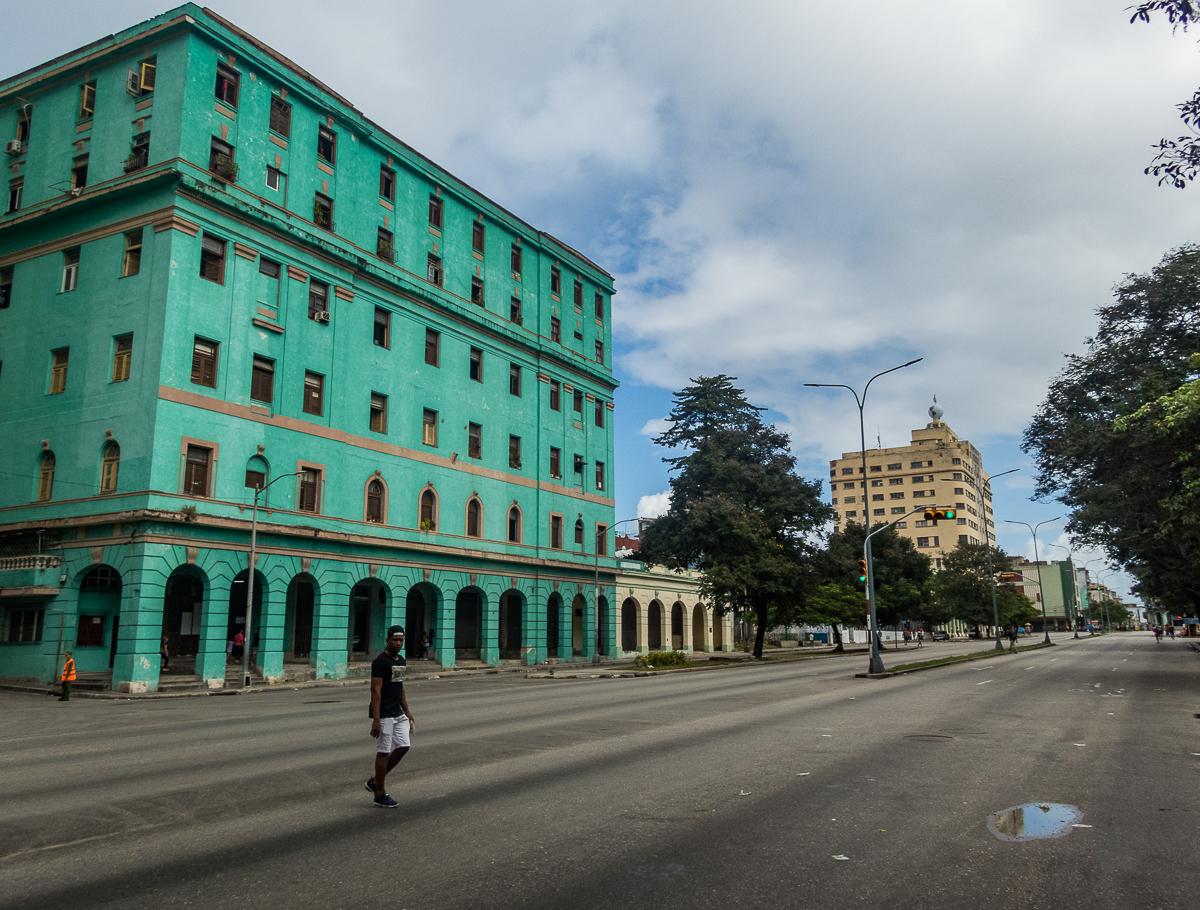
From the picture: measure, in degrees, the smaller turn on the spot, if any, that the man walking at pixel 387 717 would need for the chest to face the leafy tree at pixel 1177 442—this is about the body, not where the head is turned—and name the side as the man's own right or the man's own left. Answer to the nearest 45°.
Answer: approximately 90° to the man's own left

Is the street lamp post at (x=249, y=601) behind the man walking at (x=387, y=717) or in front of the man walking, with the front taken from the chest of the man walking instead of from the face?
behind

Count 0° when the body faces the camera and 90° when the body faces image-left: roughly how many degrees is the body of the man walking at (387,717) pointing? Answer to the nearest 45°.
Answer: approximately 315°

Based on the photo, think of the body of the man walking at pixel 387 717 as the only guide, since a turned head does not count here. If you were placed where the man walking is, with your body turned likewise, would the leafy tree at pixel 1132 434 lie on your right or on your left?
on your left

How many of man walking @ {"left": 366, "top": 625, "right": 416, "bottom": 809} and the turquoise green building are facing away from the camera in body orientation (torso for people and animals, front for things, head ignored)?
0

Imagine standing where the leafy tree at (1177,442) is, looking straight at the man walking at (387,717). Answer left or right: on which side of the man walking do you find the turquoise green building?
right
